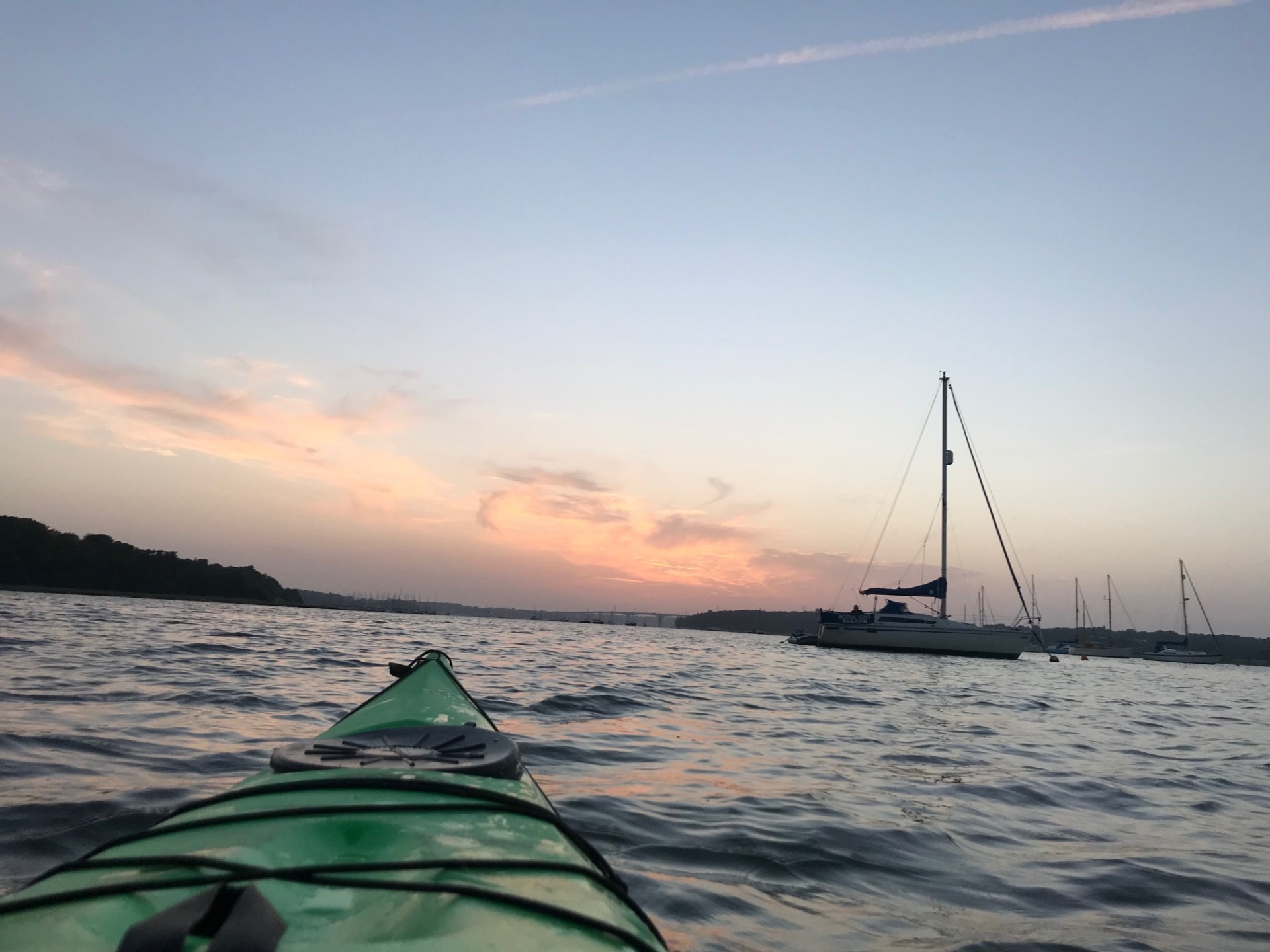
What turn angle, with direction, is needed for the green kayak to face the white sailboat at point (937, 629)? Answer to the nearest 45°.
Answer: approximately 45° to its right

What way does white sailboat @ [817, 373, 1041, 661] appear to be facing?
to the viewer's right

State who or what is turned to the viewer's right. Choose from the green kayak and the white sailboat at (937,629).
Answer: the white sailboat

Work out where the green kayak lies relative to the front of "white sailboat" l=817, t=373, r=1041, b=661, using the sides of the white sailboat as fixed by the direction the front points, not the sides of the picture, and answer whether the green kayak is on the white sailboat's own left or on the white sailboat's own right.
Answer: on the white sailboat's own right

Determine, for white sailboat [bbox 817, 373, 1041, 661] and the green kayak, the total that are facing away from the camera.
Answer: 1

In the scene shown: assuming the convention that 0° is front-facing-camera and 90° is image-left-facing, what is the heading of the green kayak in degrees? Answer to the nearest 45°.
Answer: approximately 180°
